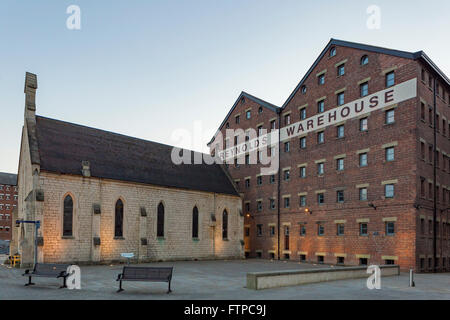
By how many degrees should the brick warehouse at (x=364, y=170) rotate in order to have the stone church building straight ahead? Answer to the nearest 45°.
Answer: approximately 45° to its right

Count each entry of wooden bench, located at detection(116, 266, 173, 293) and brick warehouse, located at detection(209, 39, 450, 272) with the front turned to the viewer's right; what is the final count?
0

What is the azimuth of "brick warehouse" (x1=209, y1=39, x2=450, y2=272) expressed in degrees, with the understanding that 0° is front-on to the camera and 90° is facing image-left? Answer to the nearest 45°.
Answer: approximately 45°

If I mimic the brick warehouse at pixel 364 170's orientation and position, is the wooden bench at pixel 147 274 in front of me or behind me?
in front
